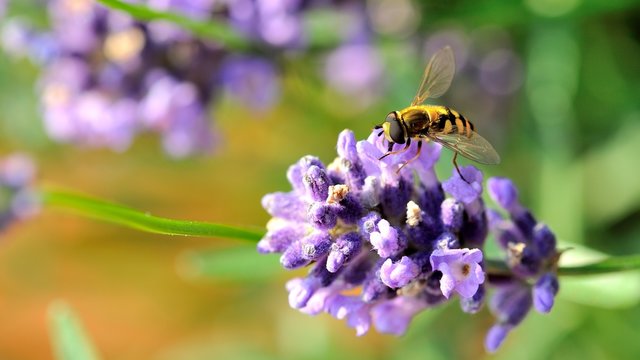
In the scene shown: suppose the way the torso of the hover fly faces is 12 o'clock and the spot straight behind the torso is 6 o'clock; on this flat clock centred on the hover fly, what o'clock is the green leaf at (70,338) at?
The green leaf is roughly at 12 o'clock from the hover fly.

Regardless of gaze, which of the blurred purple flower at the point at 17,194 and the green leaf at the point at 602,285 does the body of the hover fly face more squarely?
the blurred purple flower

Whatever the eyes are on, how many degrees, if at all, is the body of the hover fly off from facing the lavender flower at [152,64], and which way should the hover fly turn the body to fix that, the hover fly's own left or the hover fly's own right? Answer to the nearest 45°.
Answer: approximately 45° to the hover fly's own right

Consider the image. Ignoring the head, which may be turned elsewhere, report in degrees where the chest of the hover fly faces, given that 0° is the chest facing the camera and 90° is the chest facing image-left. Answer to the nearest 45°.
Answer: approximately 90°

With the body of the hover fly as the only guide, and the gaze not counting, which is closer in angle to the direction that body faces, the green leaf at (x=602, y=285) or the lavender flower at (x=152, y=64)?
the lavender flower

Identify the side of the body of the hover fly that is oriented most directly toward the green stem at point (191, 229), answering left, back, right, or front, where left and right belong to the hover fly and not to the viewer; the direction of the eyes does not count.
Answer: front

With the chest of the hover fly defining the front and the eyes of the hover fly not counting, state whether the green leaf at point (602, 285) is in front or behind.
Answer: behind
